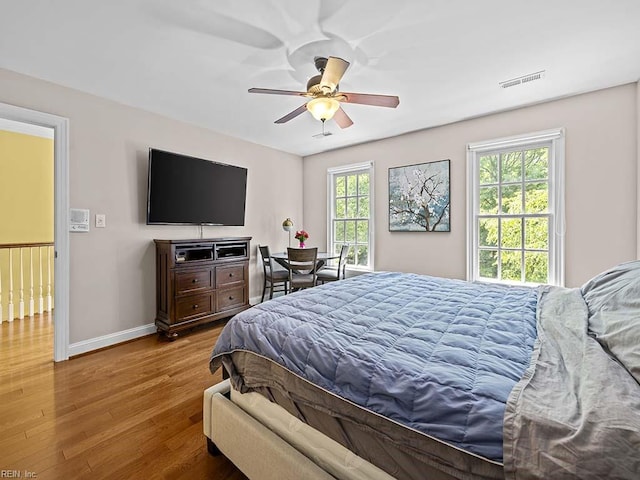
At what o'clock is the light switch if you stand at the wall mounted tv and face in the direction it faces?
The light switch is roughly at 4 o'clock from the wall mounted tv.

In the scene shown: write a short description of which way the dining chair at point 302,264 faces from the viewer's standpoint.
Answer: facing away from the viewer

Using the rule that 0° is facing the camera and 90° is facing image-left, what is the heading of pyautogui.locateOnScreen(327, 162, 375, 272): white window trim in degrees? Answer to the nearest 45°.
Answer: approximately 45°

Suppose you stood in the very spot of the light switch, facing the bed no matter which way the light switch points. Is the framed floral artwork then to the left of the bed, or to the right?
left

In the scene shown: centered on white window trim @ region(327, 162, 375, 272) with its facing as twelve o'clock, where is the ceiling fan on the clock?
The ceiling fan is roughly at 11 o'clock from the white window trim.

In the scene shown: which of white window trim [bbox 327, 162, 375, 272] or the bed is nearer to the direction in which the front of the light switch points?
the bed

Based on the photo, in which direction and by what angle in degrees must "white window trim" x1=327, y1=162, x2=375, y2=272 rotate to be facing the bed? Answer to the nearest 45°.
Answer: approximately 45° to its left

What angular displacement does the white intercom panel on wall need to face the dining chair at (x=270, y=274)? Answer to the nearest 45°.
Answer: approximately 90° to its left
